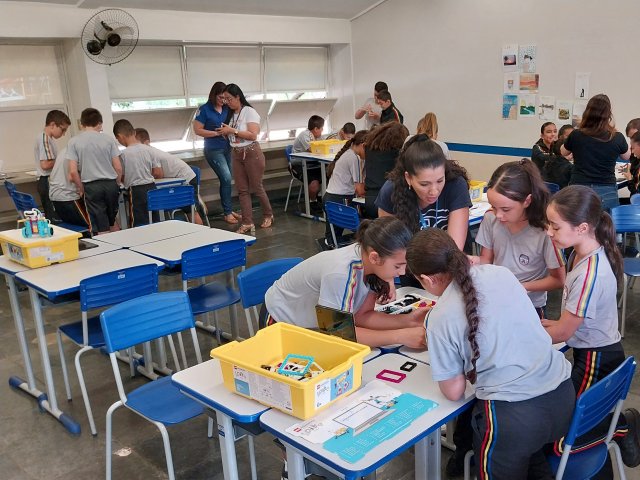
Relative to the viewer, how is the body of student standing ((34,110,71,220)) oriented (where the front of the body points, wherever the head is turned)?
to the viewer's right

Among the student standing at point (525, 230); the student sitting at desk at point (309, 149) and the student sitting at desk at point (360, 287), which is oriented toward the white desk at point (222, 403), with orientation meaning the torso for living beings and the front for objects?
the student standing

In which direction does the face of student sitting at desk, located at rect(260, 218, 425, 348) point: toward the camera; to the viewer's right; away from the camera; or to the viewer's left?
to the viewer's right

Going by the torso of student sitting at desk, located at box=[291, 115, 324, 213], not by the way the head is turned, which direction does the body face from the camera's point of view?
to the viewer's right

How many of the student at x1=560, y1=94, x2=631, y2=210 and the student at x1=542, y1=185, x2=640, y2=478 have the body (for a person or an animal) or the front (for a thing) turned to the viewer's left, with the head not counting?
1

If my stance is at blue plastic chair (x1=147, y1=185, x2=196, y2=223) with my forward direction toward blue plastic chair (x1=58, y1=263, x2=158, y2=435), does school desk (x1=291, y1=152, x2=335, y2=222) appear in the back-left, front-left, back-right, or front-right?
back-left

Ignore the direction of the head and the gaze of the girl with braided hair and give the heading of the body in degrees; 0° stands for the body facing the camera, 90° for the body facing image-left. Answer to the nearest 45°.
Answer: approximately 135°

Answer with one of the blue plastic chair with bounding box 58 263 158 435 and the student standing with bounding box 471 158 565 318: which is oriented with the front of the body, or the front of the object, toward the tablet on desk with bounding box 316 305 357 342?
the student standing

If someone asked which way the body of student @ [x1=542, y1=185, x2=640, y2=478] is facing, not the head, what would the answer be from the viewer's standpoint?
to the viewer's left

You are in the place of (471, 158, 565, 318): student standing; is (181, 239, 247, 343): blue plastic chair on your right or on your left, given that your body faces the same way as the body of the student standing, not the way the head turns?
on your right

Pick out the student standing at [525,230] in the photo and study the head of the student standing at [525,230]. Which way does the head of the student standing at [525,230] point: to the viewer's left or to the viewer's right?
to the viewer's left

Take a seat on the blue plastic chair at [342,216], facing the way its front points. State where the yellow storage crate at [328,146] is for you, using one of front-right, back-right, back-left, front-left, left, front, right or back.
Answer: front-left

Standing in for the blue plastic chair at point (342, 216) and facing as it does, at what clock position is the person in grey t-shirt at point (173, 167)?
The person in grey t-shirt is roughly at 9 o'clock from the blue plastic chair.

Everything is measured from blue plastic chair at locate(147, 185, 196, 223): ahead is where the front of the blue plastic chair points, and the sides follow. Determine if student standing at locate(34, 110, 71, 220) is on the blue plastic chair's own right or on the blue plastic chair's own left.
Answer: on the blue plastic chair's own left

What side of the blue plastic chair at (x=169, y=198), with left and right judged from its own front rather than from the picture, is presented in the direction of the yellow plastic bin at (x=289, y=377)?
back

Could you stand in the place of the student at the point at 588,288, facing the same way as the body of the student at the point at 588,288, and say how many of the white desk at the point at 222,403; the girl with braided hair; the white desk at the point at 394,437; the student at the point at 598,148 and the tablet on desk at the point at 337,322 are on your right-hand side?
1
